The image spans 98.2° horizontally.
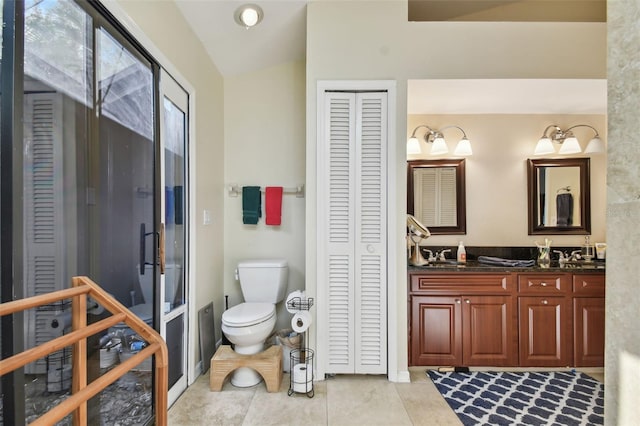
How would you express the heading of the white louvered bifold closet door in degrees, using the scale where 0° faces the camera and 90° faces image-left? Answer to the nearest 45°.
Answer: approximately 0°

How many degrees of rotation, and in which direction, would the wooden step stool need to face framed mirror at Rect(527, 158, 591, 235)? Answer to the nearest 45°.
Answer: approximately 90° to its left

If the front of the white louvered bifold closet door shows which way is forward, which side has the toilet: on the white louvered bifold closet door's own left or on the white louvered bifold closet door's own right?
on the white louvered bifold closet door's own right

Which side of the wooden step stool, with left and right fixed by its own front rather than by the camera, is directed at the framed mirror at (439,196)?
left

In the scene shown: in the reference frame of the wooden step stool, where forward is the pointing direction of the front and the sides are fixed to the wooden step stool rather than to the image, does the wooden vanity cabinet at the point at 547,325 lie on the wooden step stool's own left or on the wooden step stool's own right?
on the wooden step stool's own left

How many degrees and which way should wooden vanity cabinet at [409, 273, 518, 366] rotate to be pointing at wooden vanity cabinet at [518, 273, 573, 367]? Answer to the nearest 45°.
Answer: approximately 135° to its left
